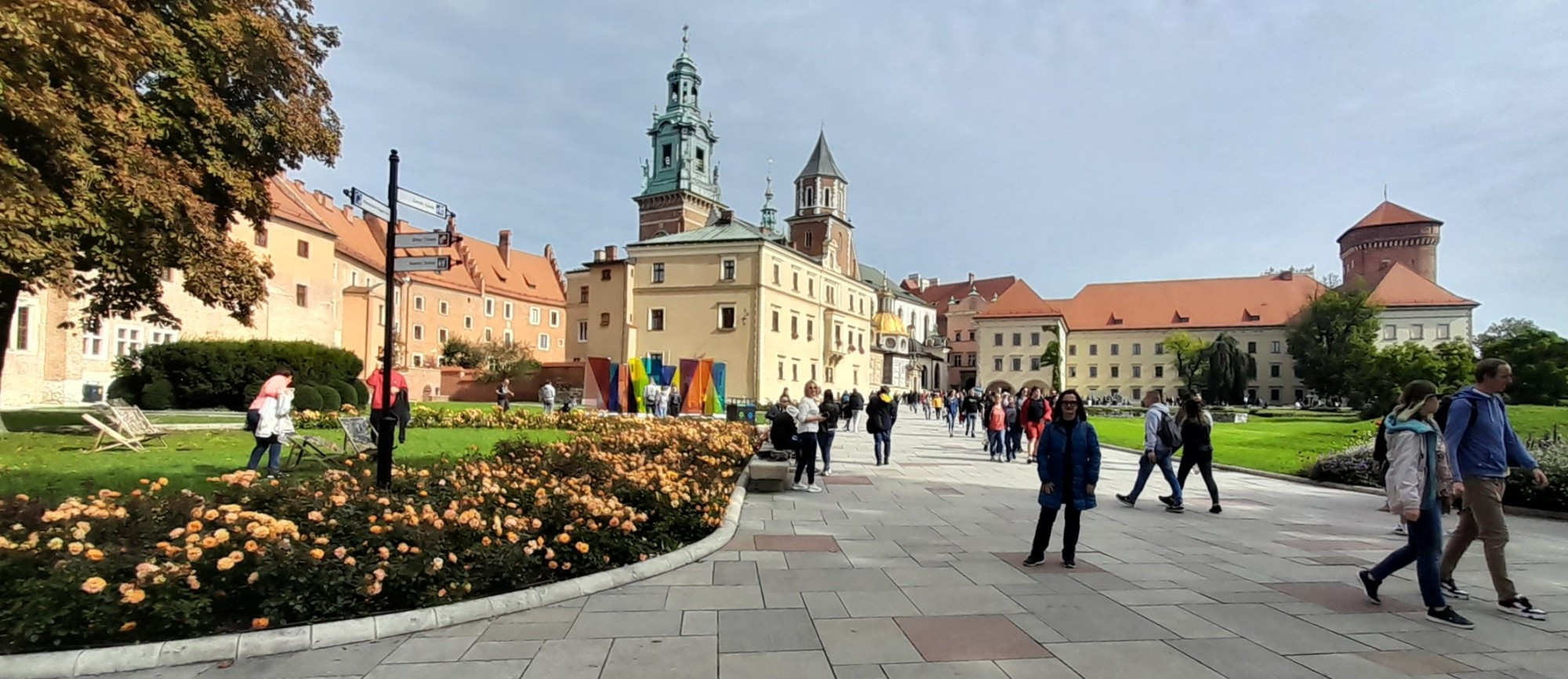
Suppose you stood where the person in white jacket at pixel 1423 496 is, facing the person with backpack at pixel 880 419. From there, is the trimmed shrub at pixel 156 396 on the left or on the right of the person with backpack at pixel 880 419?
left

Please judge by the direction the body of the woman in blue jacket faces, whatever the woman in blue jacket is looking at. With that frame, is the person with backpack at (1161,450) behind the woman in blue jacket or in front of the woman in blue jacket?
behind

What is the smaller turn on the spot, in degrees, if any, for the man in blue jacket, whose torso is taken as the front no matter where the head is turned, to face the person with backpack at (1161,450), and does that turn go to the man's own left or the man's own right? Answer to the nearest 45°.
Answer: approximately 180°

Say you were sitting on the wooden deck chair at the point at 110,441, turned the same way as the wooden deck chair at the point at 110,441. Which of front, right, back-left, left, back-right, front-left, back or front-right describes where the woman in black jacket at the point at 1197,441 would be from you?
front-right

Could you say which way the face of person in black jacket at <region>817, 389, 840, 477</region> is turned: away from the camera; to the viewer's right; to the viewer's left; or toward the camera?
away from the camera

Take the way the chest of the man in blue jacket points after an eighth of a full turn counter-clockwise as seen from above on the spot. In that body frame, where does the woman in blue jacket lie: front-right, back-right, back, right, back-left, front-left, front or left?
back

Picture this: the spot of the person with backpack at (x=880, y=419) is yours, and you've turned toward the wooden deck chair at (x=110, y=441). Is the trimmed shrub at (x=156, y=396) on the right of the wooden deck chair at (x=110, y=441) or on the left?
right

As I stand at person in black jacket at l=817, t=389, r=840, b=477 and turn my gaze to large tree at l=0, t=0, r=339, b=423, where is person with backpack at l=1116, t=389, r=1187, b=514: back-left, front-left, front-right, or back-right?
back-left

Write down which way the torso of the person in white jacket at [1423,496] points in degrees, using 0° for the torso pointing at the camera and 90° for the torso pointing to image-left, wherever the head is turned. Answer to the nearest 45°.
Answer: approximately 315°

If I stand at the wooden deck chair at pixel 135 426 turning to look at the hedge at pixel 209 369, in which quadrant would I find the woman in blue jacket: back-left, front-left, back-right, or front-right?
back-right

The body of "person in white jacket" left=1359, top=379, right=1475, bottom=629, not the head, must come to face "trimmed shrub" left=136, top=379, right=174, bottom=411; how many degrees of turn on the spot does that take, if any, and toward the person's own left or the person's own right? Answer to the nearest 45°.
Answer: approximately 135° to the person's own right

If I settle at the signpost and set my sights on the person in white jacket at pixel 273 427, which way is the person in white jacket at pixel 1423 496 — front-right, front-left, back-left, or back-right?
back-right

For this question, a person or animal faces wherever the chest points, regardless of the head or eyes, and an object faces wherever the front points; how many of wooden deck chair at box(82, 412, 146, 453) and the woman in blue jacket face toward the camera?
1

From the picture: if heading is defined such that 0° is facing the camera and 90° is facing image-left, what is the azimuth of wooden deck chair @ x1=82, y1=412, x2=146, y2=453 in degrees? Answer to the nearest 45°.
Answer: approximately 270°
